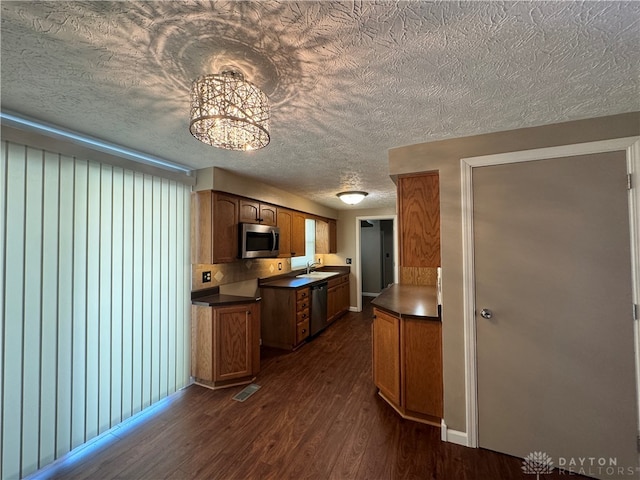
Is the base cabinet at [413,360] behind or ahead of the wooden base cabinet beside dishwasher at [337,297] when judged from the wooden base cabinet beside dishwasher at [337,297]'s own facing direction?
ahead

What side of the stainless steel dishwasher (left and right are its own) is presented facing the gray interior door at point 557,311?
front

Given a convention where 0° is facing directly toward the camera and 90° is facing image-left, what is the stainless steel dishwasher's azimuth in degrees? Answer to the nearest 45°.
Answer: approximately 315°

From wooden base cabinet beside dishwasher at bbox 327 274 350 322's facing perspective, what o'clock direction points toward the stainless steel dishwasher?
The stainless steel dishwasher is roughly at 2 o'clock from the wooden base cabinet beside dishwasher.

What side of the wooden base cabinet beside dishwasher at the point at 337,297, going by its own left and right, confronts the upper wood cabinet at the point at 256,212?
right

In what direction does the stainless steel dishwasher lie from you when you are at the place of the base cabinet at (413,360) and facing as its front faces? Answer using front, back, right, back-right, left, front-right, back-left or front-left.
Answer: right

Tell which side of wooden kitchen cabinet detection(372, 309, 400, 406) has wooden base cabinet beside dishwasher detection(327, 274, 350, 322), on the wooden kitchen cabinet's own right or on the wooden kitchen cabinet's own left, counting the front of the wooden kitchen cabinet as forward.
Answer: on the wooden kitchen cabinet's own right

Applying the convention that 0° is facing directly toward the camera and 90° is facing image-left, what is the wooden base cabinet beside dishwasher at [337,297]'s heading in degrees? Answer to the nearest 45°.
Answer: approximately 315°

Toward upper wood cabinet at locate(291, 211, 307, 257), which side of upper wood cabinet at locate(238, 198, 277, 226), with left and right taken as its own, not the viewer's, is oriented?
left
